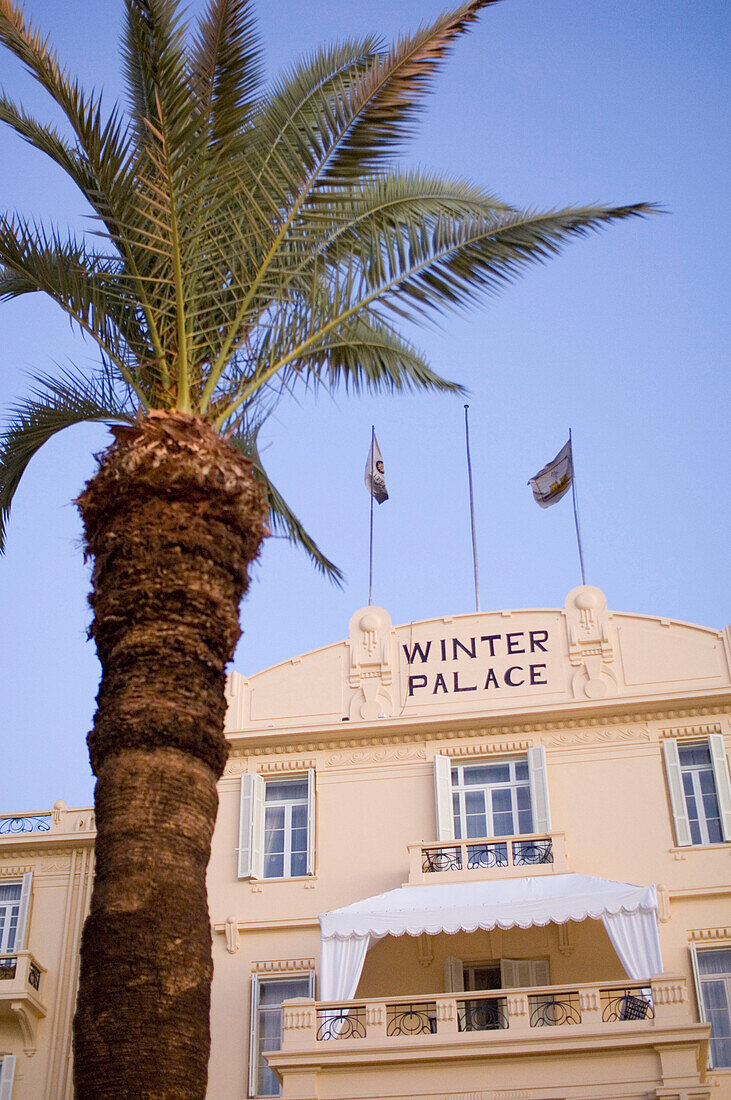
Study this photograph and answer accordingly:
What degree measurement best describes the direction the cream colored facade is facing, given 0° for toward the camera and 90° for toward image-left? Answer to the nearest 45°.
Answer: approximately 0°
